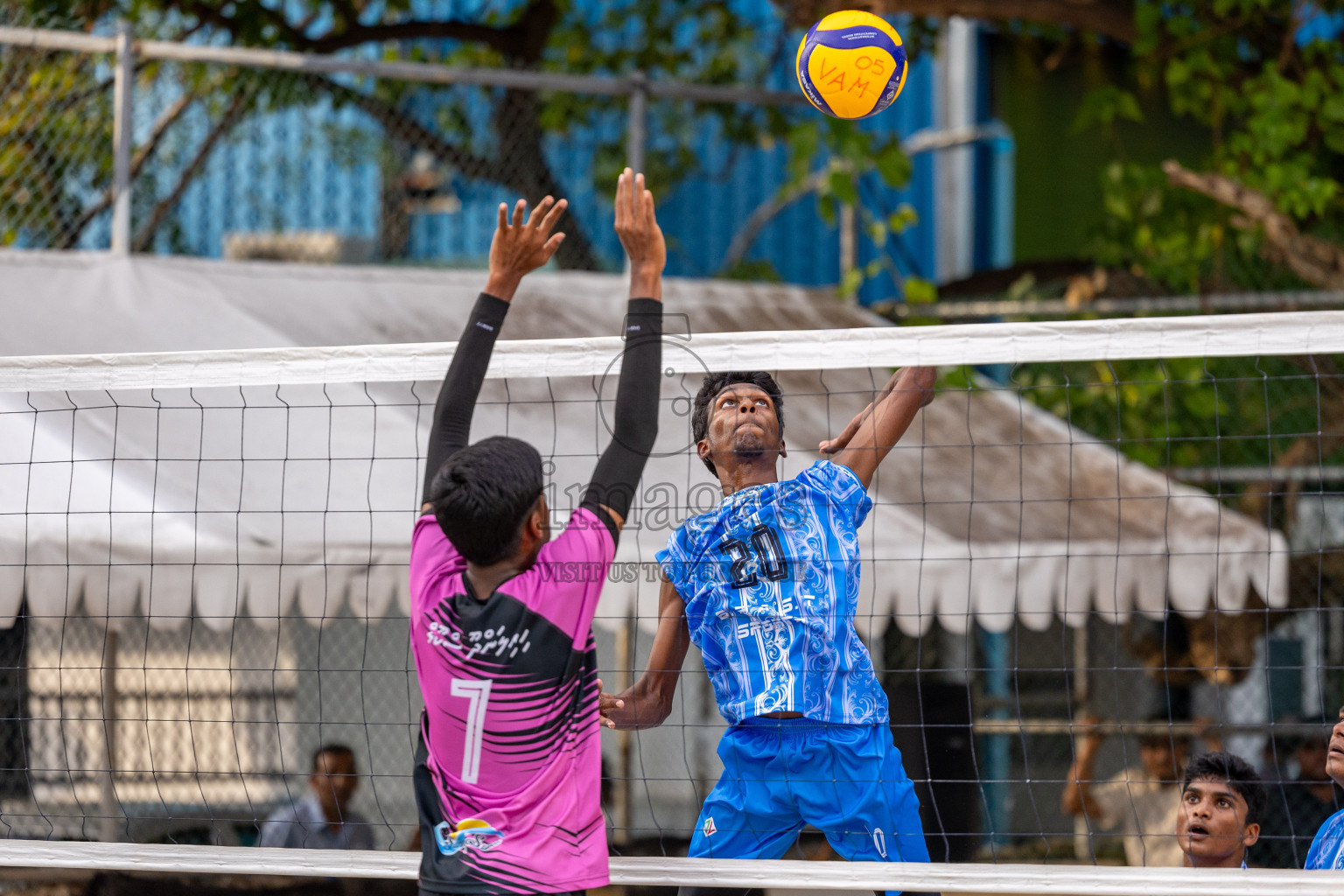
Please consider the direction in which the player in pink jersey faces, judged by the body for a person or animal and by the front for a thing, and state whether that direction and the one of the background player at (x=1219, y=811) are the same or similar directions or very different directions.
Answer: very different directions

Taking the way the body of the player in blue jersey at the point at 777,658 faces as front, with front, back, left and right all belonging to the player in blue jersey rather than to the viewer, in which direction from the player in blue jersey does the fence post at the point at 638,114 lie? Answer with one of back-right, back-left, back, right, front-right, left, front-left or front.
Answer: back

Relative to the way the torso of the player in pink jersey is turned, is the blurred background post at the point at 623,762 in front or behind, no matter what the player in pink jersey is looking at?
in front

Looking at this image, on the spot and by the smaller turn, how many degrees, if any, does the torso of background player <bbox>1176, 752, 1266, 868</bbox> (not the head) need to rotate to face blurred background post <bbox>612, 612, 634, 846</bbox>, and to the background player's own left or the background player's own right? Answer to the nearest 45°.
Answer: approximately 90° to the background player's own right

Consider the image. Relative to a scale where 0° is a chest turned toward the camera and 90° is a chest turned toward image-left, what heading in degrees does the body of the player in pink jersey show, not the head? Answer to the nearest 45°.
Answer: approximately 225°

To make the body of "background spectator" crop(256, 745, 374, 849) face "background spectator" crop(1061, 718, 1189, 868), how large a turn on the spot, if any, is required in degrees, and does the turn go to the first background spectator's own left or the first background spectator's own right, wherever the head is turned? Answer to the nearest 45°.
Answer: approximately 45° to the first background spectator's own left

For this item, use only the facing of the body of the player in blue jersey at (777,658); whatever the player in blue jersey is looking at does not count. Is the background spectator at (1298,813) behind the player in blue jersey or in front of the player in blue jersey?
behind

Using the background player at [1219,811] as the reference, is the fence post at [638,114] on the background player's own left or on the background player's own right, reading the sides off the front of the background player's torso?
on the background player's own right

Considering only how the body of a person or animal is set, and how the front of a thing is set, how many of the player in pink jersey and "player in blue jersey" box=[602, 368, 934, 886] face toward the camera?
1

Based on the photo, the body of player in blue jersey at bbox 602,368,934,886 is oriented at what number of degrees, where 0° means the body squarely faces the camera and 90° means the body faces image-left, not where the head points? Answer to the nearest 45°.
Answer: approximately 0°
